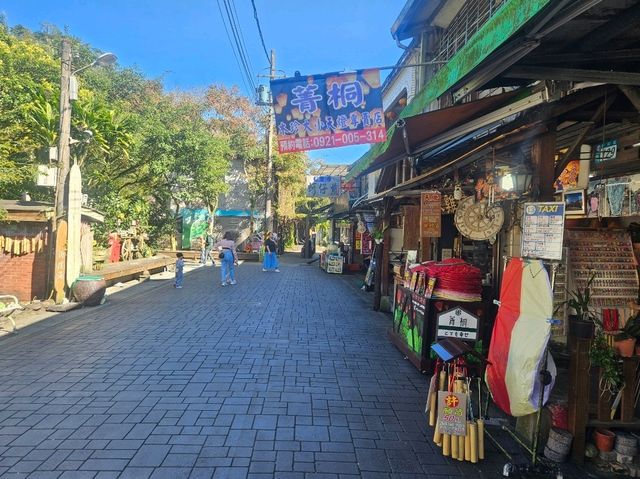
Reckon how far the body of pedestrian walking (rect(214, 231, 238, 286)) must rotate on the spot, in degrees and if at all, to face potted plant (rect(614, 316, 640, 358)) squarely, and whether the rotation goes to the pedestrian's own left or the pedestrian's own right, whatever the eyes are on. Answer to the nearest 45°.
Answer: approximately 180°

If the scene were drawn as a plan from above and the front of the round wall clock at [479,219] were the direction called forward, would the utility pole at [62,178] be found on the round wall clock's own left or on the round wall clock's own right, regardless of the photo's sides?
on the round wall clock's own right

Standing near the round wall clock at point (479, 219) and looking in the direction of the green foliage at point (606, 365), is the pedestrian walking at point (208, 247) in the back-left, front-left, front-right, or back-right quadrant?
back-right

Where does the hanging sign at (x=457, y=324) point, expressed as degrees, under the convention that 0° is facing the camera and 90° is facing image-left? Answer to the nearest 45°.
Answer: approximately 0°

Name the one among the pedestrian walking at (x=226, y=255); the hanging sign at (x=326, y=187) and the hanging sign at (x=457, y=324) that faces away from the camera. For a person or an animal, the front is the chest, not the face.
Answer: the pedestrian walking

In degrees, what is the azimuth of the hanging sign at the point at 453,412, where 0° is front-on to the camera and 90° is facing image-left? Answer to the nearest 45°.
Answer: approximately 0°

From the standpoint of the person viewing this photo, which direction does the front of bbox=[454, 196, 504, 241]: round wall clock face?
facing the viewer
